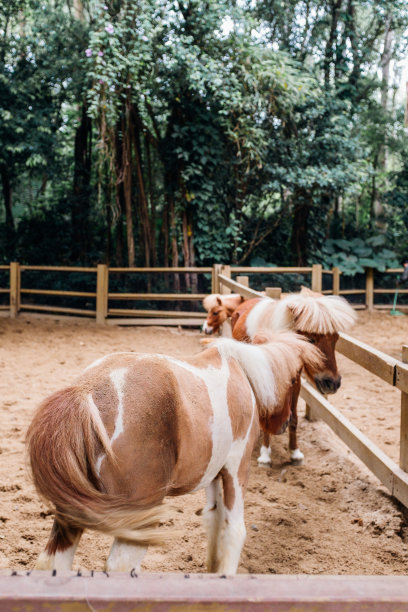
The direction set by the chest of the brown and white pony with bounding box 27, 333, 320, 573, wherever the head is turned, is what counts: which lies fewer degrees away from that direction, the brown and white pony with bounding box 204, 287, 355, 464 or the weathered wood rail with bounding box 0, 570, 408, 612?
the brown and white pony

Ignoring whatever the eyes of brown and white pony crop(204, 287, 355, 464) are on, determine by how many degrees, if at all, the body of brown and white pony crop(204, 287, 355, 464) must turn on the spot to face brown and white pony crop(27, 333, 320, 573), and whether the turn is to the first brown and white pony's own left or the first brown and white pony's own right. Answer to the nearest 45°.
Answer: approximately 45° to the first brown and white pony's own right

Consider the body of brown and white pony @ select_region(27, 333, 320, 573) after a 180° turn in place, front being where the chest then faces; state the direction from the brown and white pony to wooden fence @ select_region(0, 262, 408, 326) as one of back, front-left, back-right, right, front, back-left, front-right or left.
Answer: back-right

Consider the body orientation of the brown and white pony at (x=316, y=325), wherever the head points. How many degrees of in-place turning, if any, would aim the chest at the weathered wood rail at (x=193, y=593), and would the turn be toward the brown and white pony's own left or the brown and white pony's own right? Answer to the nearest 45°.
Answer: approximately 45° to the brown and white pony's own right

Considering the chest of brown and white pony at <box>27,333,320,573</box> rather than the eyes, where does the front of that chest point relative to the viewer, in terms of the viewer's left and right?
facing away from the viewer and to the right of the viewer

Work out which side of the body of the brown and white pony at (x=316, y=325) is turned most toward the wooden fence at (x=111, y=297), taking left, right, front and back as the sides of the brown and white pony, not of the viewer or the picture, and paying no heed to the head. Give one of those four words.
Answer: back

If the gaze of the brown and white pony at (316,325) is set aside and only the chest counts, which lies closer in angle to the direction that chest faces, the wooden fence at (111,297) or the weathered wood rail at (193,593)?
the weathered wood rail

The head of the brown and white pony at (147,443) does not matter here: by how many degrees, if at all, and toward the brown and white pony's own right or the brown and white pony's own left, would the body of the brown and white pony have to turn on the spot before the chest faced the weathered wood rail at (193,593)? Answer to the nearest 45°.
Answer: approximately 135° to the brown and white pony's own right

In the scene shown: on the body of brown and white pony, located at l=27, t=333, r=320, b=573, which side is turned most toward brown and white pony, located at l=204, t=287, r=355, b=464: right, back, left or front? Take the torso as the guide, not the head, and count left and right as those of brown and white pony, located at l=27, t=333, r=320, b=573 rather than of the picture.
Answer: front

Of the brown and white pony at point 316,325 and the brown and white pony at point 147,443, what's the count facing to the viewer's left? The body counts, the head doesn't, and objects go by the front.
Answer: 0
